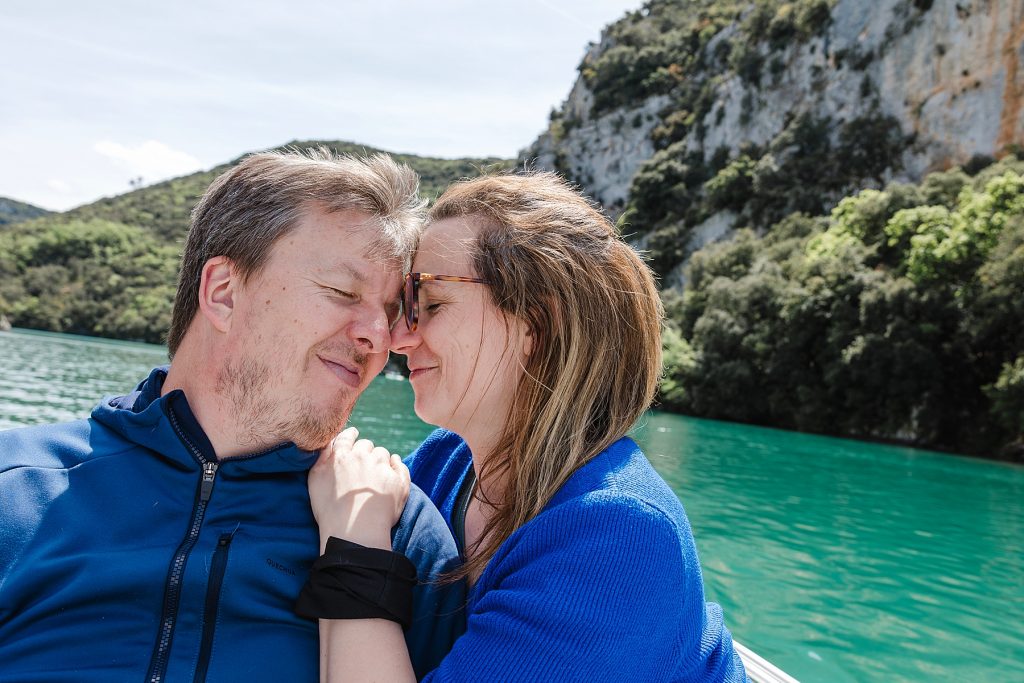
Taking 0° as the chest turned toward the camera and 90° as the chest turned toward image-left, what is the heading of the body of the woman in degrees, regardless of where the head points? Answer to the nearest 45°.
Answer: approximately 90°

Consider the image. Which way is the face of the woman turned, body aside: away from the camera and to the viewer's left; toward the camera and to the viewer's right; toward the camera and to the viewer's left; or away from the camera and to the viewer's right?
toward the camera and to the viewer's left

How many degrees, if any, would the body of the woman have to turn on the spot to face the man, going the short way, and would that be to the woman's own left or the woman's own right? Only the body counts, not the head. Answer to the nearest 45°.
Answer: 0° — they already face them
